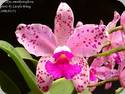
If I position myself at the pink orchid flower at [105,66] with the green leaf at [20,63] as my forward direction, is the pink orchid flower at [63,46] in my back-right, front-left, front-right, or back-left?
front-left

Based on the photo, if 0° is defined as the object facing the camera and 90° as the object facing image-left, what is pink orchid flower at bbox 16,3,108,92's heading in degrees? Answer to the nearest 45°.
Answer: approximately 0°
